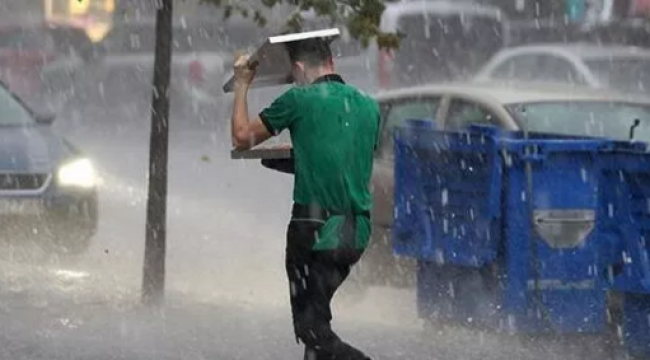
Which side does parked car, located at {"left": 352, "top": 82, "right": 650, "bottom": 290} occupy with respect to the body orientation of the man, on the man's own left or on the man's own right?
on the man's own right

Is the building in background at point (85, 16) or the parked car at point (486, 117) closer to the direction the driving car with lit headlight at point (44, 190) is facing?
the parked car

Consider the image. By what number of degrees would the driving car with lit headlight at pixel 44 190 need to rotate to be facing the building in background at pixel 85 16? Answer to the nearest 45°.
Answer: approximately 135° to its left

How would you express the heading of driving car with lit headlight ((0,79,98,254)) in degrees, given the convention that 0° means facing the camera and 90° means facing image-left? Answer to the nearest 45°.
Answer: approximately 315°

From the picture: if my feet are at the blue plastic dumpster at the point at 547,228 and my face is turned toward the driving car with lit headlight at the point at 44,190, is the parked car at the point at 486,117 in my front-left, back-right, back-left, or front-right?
front-right

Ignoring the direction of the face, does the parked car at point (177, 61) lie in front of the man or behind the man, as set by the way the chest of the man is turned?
in front

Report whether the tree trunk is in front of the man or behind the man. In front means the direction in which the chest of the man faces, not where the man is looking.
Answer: in front

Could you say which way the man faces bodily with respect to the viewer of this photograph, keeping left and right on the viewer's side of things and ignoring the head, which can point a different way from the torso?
facing away from the viewer and to the left of the viewer

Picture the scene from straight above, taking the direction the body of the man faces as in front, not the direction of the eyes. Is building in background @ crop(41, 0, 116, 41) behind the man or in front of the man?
in front

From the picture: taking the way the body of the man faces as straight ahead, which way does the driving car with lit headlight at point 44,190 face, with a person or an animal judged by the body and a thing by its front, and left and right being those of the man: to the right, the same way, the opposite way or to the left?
the opposite way
